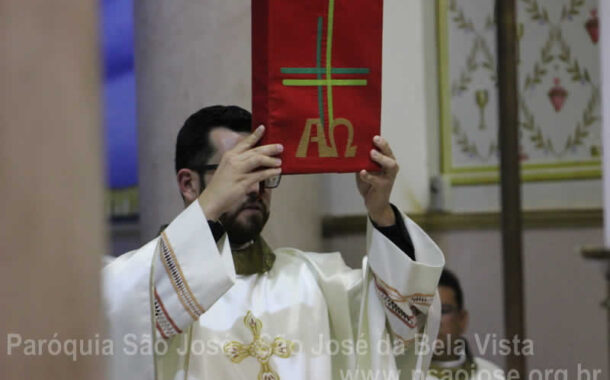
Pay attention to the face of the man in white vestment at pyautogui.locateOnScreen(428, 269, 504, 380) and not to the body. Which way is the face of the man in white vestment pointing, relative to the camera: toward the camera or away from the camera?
toward the camera

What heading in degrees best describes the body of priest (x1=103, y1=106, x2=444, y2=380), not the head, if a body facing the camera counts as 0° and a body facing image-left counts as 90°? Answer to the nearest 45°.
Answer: approximately 315°
